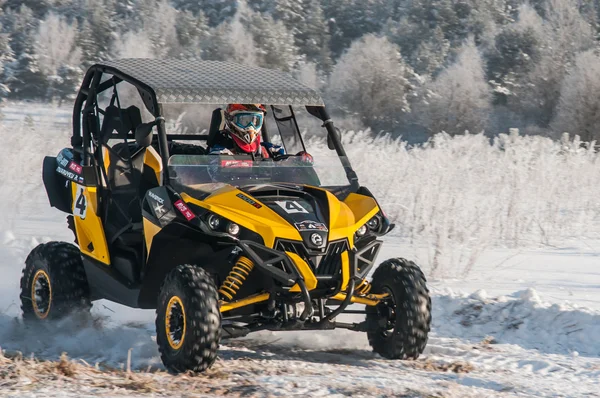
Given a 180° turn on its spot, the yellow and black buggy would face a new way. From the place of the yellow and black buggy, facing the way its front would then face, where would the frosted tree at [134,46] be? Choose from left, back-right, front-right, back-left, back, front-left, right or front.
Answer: front-right

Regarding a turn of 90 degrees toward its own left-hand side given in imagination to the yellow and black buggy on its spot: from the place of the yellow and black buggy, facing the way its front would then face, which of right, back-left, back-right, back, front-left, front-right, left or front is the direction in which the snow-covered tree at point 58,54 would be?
front-left

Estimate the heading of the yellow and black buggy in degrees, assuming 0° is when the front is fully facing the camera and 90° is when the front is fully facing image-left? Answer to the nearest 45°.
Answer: approximately 315°

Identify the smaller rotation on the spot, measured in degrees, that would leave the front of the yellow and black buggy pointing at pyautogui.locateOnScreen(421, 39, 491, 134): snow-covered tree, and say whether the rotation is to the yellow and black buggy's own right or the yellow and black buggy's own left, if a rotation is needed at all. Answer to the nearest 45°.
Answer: approximately 135° to the yellow and black buggy's own left

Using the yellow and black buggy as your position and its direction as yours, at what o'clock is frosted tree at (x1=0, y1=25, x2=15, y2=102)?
The frosted tree is roughly at 7 o'clock from the yellow and black buggy.

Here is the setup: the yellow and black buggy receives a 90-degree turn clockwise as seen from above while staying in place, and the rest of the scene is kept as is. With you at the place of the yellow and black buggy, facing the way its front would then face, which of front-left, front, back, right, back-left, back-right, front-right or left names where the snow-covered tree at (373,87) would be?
back-right

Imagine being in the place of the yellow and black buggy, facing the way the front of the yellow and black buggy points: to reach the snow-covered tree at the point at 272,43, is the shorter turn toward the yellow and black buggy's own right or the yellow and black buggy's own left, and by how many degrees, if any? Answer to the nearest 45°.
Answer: approximately 135° to the yellow and black buggy's own left

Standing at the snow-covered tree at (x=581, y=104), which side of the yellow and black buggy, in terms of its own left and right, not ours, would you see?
left

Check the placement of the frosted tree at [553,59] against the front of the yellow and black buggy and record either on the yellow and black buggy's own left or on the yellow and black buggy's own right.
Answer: on the yellow and black buggy's own left

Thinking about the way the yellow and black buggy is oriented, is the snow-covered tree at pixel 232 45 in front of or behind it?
behind
